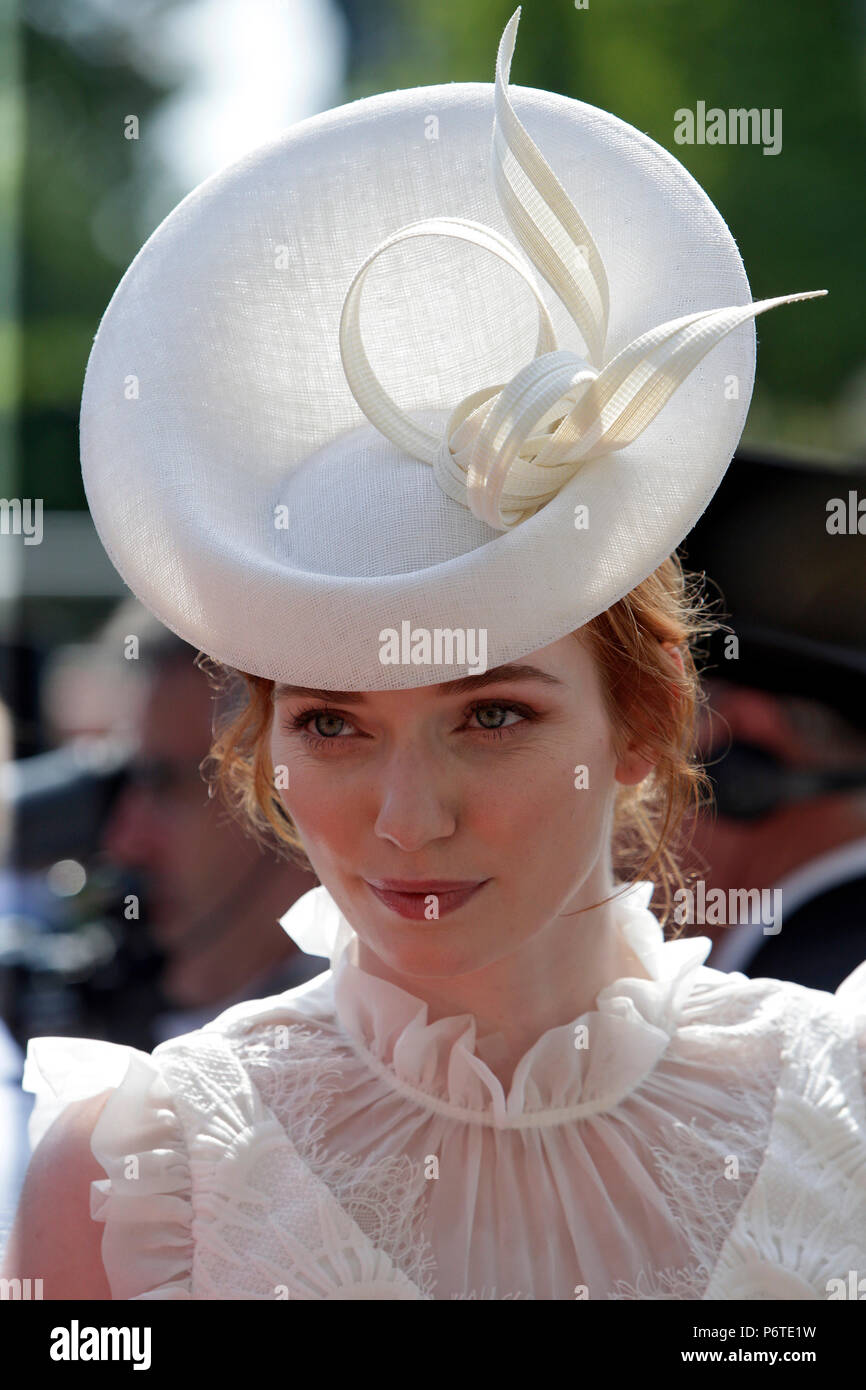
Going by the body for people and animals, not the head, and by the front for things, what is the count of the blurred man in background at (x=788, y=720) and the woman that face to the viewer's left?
1

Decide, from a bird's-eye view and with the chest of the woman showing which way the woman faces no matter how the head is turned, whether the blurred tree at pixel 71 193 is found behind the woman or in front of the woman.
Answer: behind

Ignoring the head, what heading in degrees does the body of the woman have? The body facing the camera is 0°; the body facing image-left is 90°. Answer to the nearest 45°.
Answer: approximately 0°

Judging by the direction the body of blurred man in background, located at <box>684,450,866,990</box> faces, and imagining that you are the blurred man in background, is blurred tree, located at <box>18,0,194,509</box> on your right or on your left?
on your right

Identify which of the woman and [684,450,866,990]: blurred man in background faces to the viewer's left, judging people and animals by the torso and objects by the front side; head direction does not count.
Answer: the blurred man in background

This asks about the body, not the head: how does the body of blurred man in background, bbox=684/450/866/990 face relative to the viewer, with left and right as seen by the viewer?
facing to the left of the viewer
